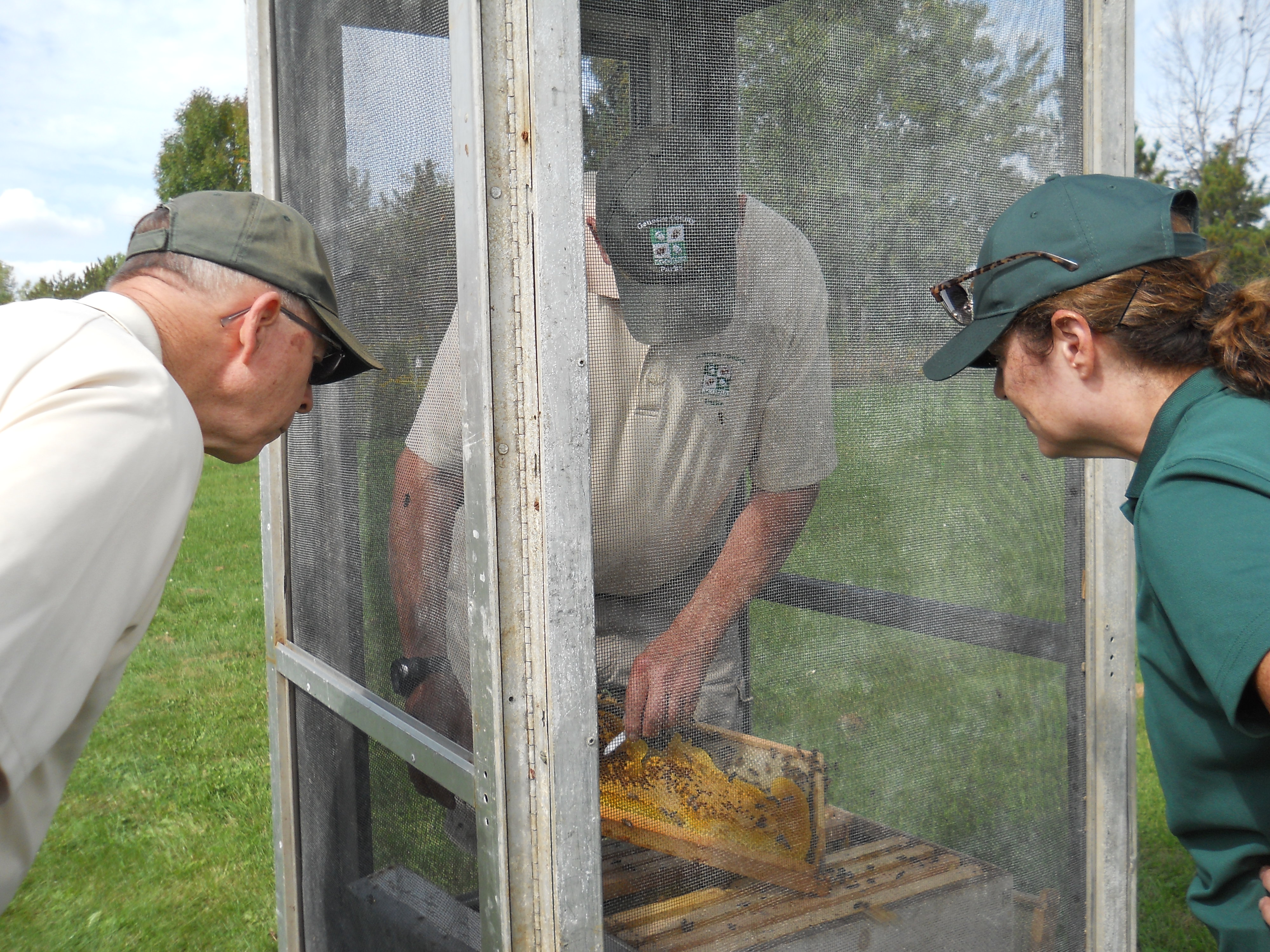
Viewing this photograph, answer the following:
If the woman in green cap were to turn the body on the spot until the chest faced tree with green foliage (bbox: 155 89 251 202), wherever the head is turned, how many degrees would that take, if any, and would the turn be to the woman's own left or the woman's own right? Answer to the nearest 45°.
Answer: approximately 45° to the woman's own right

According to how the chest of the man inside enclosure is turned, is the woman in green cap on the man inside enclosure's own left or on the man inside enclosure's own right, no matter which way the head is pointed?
on the man inside enclosure's own left

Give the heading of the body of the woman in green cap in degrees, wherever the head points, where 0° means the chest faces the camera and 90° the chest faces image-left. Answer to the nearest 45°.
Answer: approximately 90°

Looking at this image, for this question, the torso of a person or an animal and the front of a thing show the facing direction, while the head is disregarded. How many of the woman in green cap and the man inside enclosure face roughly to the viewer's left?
1

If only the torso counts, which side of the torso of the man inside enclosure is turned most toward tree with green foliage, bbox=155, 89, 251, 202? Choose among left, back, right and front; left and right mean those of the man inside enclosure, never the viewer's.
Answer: back

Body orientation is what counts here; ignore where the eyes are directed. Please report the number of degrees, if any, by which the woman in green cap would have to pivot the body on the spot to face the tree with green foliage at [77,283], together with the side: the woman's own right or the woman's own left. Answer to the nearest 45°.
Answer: approximately 45° to the woman's own right

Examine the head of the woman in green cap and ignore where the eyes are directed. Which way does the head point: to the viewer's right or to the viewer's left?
to the viewer's left
